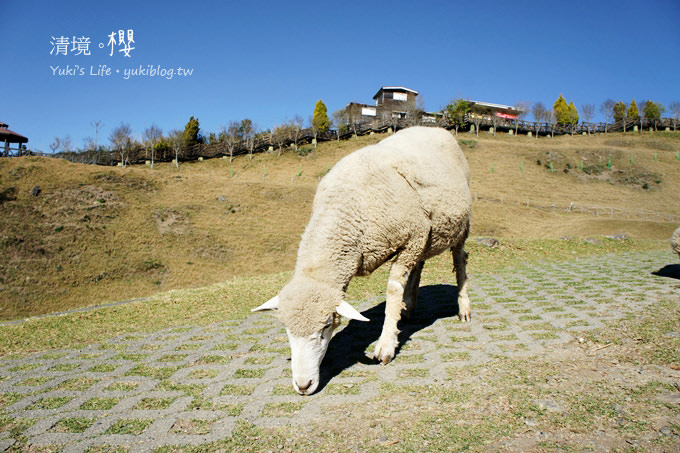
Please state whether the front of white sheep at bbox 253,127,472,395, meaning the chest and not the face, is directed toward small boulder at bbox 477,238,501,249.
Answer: no

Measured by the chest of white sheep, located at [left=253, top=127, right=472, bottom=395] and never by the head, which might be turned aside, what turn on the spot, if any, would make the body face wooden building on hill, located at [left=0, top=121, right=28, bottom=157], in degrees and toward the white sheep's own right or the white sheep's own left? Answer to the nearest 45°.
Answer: approximately 90° to the white sheep's own right
